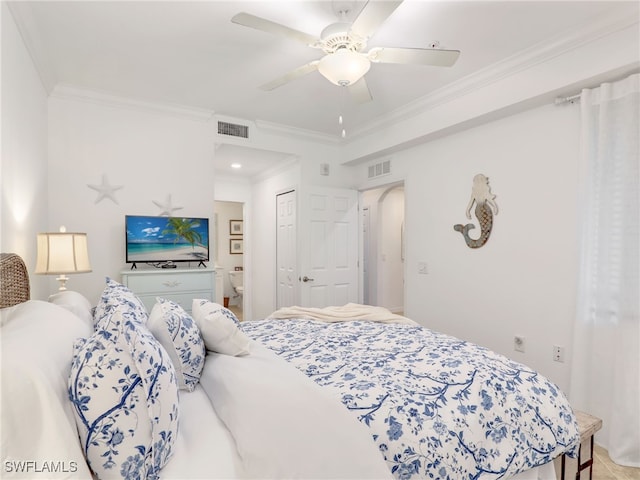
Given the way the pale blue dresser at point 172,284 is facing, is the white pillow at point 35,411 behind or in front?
in front

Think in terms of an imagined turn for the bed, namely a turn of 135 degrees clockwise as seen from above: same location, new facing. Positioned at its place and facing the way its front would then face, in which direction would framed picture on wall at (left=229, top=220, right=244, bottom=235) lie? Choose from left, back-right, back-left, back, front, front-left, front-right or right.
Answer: back-right

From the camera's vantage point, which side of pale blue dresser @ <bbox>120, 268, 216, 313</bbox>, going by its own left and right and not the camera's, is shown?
front

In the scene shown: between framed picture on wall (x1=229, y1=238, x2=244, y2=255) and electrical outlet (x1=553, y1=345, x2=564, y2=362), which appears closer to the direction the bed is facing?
the electrical outlet

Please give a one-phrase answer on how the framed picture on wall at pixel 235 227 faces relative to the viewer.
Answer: facing the viewer

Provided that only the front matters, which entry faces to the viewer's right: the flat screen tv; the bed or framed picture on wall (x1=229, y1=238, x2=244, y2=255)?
the bed

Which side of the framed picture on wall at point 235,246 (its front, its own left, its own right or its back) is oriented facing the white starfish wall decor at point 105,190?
front

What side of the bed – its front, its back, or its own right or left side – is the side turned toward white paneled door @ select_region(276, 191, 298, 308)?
left

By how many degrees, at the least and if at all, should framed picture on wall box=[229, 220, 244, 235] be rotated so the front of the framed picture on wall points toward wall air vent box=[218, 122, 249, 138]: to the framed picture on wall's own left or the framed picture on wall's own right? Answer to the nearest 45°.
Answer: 0° — it already faces it

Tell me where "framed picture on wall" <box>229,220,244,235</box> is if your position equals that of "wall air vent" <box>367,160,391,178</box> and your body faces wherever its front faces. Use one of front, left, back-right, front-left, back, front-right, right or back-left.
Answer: right

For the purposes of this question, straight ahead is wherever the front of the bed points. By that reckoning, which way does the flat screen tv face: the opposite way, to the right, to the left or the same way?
to the right

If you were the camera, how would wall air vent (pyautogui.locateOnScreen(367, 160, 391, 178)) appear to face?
facing the viewer and to the left of the viewer

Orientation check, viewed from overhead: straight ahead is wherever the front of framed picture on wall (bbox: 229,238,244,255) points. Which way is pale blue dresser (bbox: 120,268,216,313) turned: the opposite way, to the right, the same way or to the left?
the same way

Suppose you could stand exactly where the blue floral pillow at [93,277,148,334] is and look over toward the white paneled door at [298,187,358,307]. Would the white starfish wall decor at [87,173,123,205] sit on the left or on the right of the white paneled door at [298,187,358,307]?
left

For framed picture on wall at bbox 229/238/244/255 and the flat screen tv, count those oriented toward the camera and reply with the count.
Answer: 2

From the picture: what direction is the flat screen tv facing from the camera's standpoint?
toward the camera

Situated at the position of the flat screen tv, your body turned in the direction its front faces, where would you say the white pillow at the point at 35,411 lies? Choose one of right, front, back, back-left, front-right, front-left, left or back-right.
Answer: front

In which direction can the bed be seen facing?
to the viewer's right

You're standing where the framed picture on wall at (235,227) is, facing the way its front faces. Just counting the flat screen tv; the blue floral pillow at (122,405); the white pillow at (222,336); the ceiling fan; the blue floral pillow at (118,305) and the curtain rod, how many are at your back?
0
